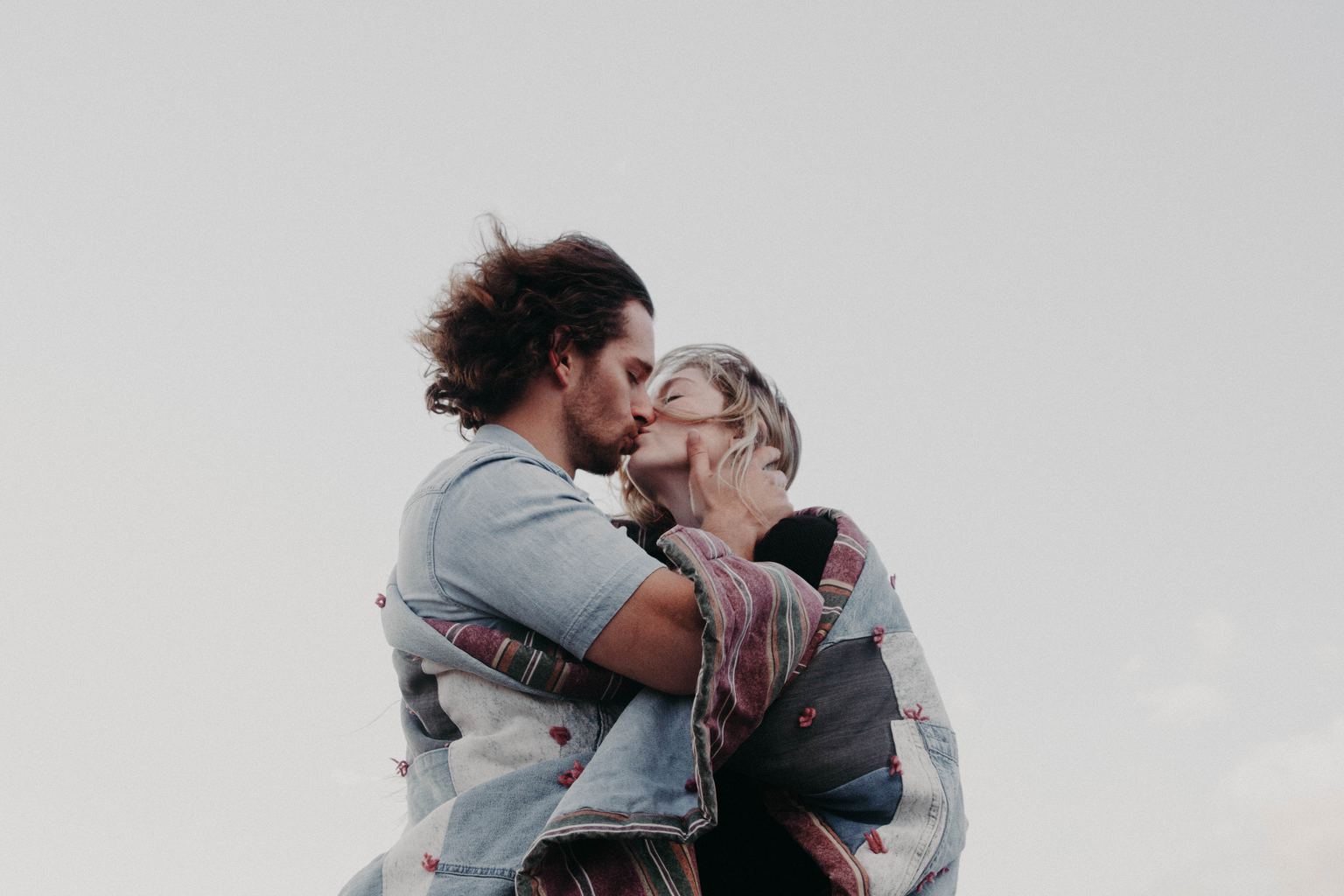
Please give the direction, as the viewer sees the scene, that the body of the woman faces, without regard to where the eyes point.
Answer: to the viewer's left

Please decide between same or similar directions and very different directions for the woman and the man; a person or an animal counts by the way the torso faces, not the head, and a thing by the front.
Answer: very different directions

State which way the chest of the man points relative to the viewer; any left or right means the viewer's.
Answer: facing to the right of the viewer

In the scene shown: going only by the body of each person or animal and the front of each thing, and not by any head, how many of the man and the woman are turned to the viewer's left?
1

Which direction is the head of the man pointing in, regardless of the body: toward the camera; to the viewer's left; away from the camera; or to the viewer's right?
to the viewer's right
